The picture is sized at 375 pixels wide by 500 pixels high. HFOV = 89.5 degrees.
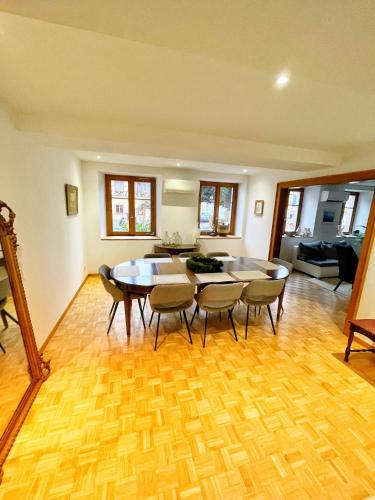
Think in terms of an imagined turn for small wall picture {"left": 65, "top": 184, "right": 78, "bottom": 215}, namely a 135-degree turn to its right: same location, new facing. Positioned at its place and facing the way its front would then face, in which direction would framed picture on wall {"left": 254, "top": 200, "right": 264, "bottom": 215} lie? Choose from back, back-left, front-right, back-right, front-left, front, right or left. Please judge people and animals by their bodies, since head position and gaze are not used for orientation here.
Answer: back

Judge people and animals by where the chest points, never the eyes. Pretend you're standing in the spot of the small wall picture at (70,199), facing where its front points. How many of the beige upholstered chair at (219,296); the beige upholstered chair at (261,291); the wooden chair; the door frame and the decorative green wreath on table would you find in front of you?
5

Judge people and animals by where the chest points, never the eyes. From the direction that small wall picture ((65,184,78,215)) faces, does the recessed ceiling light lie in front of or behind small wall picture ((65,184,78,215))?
in front

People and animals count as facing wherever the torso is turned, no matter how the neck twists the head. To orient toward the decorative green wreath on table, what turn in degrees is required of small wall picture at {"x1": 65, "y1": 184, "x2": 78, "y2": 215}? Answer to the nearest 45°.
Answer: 0° — it already faces it

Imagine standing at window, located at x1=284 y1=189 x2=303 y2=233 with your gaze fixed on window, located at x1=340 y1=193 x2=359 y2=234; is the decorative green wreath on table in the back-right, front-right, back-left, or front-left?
back-right

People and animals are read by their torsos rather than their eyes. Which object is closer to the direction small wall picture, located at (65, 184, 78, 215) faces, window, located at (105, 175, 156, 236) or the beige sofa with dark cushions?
the beige sofa with dark cushions

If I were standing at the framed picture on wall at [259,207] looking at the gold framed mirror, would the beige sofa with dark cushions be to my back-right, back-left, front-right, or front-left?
back-left

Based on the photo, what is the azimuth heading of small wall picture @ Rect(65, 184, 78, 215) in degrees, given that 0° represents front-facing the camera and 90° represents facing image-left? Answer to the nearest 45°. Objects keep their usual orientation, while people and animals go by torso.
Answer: approximately 315°

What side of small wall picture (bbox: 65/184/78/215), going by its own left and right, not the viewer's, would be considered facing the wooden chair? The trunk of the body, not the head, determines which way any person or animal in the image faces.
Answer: front

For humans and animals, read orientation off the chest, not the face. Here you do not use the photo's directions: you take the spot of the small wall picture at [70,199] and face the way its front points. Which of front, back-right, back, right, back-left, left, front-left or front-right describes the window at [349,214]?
front-left

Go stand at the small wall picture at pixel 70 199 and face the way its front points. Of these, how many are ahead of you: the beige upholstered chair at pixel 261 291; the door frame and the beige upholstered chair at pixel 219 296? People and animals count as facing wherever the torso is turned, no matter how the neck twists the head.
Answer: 3

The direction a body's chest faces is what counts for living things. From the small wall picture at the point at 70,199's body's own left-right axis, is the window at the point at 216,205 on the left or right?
on its left

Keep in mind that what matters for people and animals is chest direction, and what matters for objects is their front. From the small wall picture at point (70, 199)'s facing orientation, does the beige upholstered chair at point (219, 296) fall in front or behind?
in front

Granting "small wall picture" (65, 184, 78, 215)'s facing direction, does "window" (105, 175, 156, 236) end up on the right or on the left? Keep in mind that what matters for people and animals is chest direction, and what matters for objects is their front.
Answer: on its left

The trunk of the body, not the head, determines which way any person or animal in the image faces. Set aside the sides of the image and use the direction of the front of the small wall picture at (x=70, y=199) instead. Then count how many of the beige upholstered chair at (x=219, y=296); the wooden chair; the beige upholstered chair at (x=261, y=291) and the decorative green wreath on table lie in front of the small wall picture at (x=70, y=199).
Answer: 4

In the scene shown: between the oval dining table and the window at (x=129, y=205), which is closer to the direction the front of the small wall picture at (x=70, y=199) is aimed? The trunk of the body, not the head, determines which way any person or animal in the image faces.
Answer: the oval dining table

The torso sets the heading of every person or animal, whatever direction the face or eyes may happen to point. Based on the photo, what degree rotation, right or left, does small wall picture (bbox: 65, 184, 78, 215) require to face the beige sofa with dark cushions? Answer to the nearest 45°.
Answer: approximately 45° to its left

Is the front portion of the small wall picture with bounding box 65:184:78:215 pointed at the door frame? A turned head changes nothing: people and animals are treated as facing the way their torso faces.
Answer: yes
